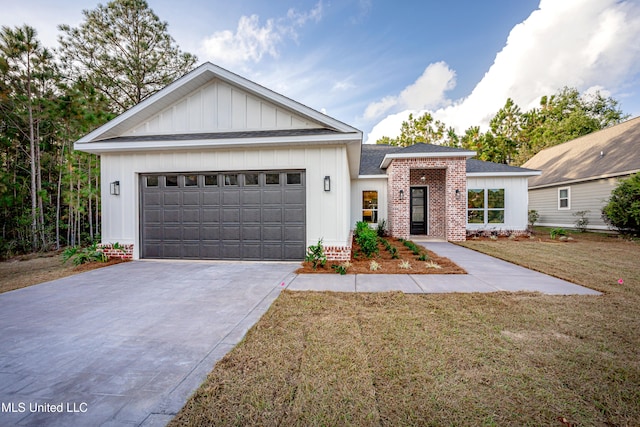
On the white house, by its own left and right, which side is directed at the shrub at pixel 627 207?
left

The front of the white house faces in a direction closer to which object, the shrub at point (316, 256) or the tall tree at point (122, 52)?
the shrub

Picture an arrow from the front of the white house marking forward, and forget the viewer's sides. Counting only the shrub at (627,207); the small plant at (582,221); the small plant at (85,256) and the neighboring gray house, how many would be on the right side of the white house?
1

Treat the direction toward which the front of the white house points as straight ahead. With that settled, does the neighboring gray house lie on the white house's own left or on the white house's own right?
on the white house's own left

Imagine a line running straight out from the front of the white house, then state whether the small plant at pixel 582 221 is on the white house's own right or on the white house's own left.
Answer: on the white house's own left

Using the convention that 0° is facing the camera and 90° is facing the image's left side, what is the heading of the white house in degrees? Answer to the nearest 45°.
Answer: approximately 0°

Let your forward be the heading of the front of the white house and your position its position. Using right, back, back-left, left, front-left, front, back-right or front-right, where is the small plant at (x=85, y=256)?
right

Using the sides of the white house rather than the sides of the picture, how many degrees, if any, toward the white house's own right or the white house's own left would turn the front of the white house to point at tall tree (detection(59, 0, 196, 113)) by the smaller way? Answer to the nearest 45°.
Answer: approximately 135° to the white house's own right
